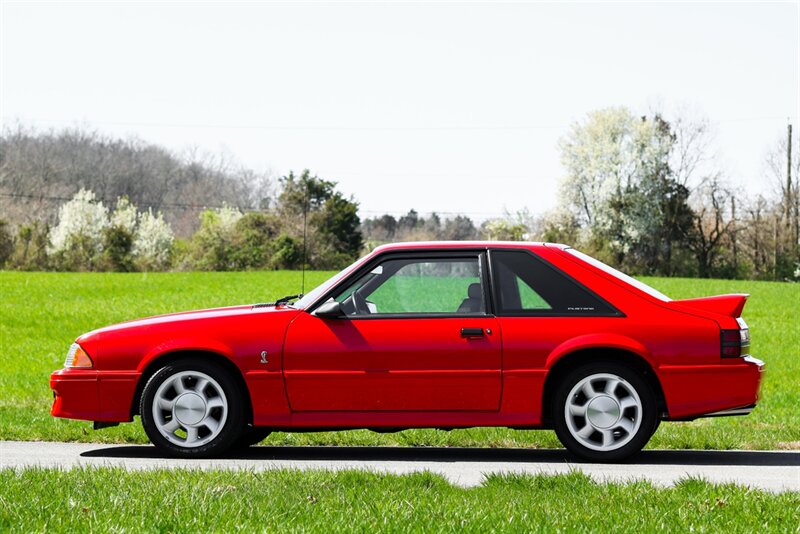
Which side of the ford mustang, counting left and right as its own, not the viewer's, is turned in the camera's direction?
left
